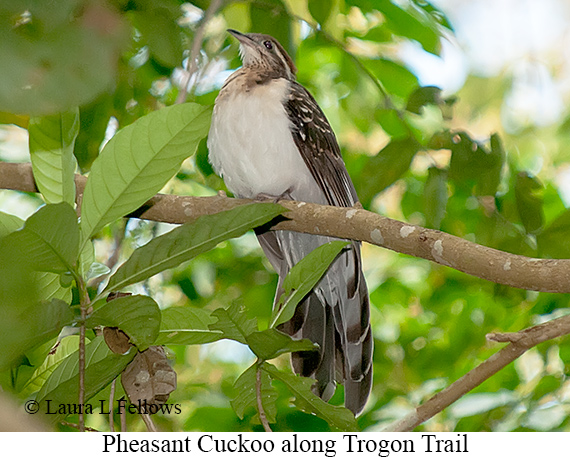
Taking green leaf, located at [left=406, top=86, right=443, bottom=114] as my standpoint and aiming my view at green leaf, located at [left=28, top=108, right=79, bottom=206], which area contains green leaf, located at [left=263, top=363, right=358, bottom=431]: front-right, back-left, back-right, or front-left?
front-left

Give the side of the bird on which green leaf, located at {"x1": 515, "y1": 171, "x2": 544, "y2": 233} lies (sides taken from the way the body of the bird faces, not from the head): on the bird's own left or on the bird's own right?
on the bird's own left

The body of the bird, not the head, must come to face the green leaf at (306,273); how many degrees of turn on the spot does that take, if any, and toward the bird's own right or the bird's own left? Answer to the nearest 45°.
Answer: approximately 45° to the bird's own left

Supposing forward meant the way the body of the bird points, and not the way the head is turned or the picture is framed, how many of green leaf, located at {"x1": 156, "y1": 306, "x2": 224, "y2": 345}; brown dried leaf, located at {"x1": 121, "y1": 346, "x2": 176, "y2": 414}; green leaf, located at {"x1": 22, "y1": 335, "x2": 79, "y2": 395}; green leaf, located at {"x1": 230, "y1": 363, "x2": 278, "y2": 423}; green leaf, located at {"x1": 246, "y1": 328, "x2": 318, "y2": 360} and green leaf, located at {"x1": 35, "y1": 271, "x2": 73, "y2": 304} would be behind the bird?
0

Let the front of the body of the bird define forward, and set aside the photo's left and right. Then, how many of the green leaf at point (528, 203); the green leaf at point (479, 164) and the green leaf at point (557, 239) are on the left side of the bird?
3

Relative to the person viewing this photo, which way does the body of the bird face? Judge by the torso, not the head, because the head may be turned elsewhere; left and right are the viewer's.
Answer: facing the viewer and to the left of the viewer

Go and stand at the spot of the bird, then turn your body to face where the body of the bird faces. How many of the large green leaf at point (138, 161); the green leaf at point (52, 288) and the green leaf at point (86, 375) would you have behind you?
0
